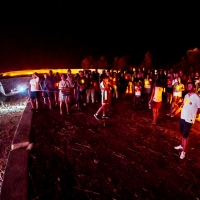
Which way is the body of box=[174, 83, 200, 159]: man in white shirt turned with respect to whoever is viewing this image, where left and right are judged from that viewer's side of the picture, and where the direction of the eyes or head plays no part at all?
facing the viewer and to the left of the viewer

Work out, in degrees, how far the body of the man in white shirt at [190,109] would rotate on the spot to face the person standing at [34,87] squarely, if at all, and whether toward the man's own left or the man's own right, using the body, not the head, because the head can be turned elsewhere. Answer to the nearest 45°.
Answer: approximately 45° to the man's own right

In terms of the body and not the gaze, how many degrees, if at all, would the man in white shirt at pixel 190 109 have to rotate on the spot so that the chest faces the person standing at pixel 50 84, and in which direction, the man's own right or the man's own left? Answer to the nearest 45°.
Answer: approximately 45° to the man's own right

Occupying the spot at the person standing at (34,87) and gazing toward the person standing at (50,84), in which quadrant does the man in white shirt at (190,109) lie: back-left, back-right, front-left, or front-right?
front-right
